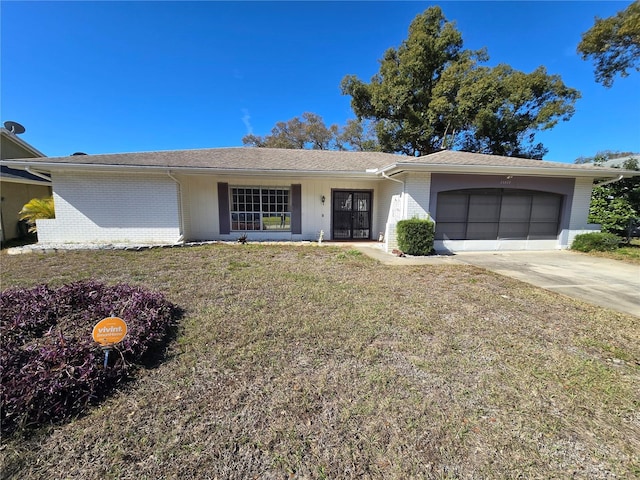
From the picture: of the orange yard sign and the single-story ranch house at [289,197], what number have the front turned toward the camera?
2

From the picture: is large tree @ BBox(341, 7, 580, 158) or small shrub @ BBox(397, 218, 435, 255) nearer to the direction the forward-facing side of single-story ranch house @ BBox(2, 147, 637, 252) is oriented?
the small shrub

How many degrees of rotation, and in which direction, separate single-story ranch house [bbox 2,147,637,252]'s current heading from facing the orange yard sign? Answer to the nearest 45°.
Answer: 0° — it already faces it

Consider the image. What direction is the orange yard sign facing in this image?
toward the camera

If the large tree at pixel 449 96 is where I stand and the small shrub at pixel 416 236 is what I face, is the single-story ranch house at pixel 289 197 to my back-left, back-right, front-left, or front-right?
front-right

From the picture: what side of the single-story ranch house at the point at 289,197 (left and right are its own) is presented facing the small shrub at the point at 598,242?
left

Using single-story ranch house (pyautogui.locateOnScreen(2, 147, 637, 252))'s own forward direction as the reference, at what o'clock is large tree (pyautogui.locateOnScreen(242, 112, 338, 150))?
The large tree is roughly at 6 o'clock from the single-story ranch house.

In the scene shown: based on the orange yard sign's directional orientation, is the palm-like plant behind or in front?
behind

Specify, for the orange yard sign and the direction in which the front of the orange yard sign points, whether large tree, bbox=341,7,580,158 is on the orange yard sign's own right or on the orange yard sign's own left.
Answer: on the orange yard sign's own left

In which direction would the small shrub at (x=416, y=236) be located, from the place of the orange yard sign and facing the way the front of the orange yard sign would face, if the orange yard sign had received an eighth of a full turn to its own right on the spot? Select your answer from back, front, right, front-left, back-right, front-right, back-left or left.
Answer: back-left

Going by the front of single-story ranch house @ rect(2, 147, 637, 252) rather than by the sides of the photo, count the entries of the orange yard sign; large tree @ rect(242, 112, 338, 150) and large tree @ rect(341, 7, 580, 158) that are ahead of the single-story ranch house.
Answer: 1

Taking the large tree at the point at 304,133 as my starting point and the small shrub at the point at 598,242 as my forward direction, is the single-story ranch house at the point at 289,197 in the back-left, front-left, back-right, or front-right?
front-right

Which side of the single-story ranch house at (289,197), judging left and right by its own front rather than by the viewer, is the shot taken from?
front
